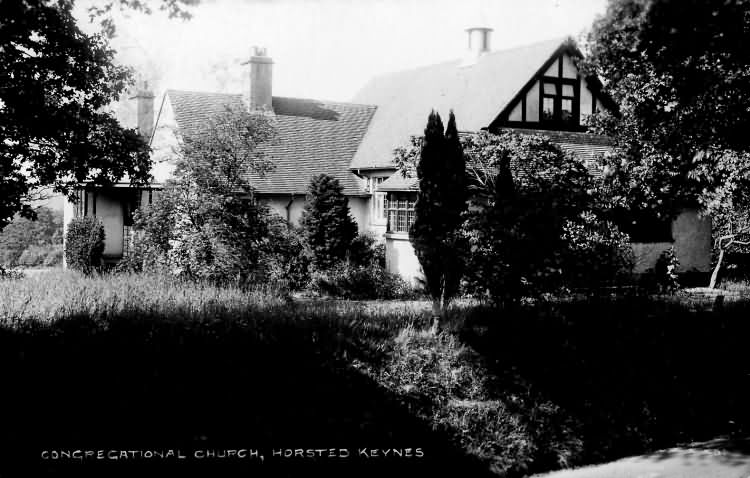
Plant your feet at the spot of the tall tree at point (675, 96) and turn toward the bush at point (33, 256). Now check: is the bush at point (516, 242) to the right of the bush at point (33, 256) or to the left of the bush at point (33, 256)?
left

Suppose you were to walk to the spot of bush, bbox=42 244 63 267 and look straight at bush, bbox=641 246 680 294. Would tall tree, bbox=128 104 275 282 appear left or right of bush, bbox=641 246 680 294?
right
